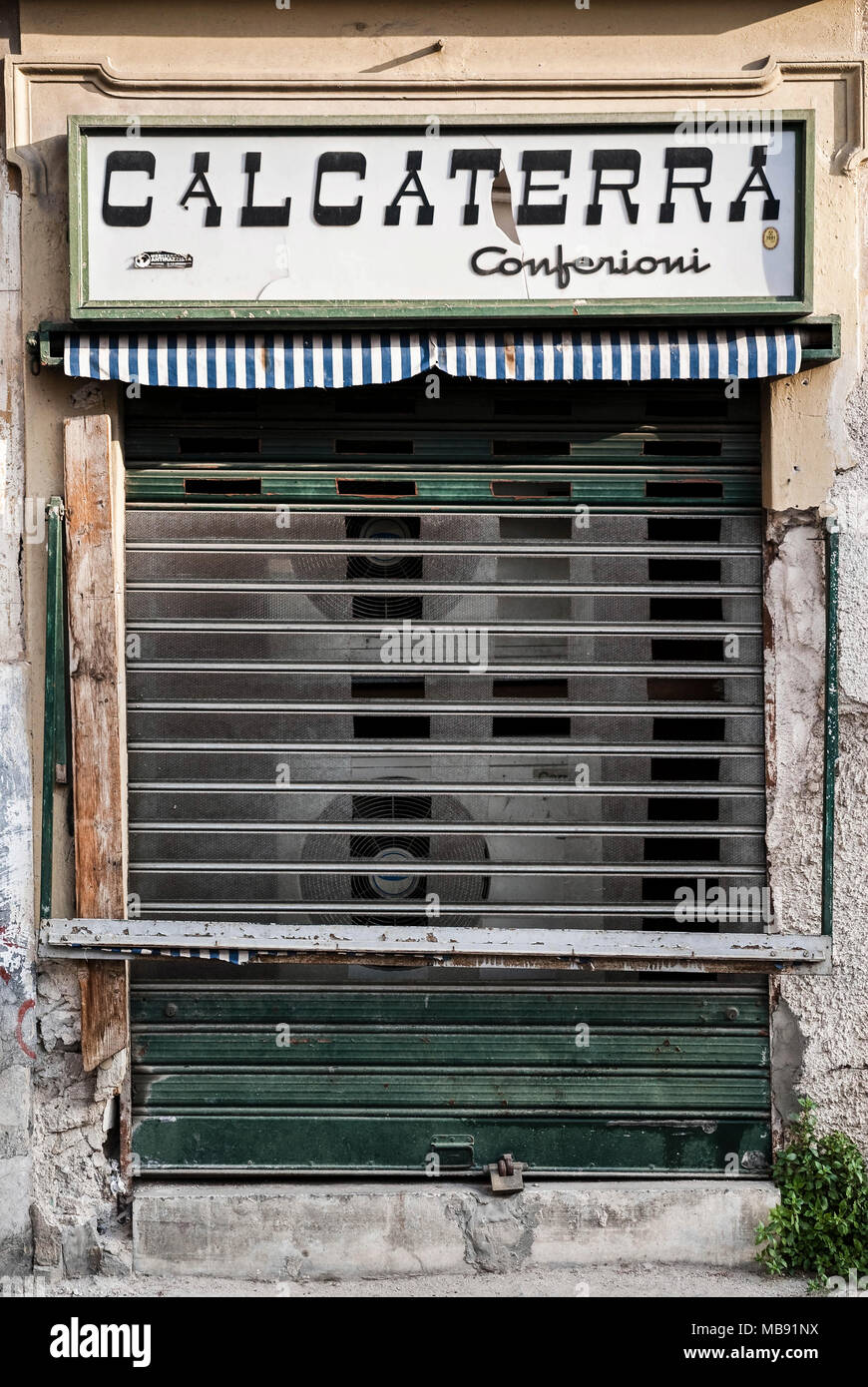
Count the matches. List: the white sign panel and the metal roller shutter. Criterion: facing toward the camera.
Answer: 2

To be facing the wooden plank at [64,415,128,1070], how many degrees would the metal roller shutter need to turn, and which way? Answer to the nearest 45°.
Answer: approximately 90° to its right

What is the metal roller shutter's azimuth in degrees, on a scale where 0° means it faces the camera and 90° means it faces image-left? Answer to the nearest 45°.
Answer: approximately 0°
